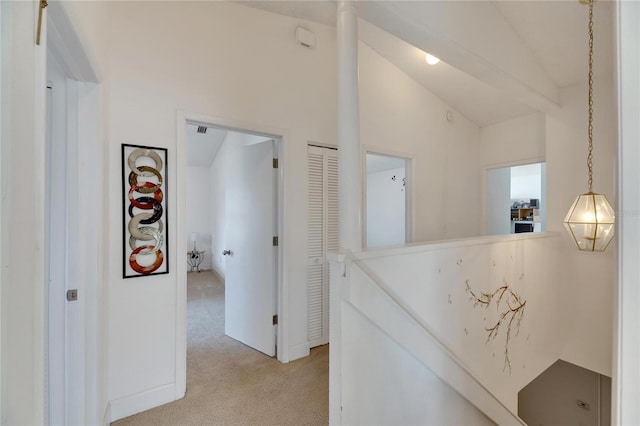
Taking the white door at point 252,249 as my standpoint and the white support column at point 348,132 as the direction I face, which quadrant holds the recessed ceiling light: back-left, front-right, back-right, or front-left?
front-left

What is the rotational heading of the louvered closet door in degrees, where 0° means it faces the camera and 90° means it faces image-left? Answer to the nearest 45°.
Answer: approximately 315°

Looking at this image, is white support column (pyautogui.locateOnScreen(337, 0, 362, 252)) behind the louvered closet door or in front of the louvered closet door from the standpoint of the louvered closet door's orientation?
in front

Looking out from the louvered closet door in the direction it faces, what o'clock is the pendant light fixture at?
The pendant light fixture is roughly at 11 o'clock from the louvered closet door.

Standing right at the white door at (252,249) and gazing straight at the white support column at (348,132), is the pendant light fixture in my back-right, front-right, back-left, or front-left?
front-left

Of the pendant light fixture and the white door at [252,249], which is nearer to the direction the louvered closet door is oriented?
the pendant light fixture

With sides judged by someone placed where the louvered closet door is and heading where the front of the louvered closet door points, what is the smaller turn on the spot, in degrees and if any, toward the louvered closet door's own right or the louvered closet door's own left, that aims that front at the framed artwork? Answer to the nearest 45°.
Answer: approximately 90° to the louvered closet door's own right

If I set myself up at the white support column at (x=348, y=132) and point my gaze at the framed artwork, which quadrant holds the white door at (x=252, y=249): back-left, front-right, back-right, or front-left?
front-right

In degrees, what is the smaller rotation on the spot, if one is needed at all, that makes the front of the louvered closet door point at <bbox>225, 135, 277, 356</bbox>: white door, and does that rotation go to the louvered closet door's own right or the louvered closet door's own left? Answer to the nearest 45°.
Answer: approximately 135° to the louvered closet door's own right
